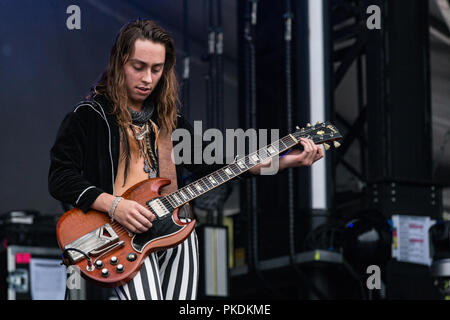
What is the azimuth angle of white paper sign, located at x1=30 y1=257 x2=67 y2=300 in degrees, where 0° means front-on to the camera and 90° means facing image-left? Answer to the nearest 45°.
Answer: approximately 0°

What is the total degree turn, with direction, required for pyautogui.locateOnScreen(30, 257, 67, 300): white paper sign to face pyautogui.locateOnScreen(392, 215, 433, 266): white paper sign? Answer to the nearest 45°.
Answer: approximately 45° to its left
